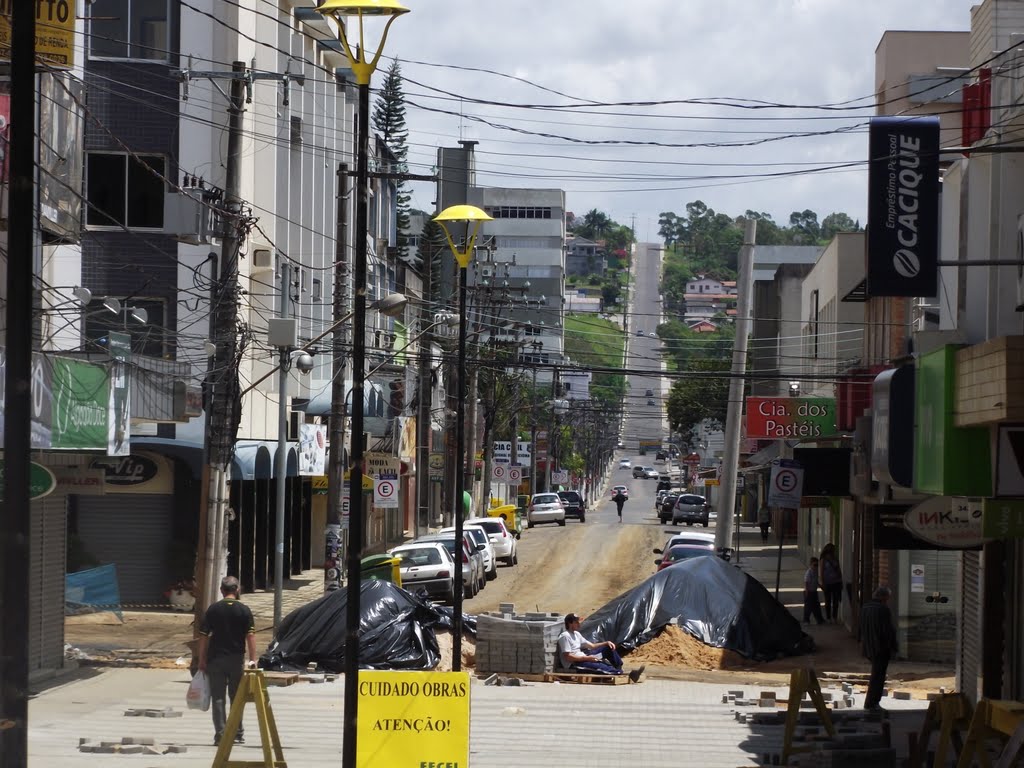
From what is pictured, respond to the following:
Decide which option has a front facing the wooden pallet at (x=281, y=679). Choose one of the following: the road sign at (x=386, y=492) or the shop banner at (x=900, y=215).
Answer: the road sign

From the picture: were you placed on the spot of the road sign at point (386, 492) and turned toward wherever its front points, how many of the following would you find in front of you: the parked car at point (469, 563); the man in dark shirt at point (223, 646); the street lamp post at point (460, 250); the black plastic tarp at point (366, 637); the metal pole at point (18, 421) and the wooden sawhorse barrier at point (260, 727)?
5

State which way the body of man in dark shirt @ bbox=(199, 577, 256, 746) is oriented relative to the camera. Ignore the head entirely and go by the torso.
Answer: away from the camera

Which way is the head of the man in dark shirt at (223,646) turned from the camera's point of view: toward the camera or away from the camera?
away from the camera

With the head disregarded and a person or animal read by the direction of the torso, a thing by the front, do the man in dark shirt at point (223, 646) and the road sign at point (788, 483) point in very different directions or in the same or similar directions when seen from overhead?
very different directions

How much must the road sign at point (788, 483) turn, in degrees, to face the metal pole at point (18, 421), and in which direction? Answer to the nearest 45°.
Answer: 0° — it already faces it

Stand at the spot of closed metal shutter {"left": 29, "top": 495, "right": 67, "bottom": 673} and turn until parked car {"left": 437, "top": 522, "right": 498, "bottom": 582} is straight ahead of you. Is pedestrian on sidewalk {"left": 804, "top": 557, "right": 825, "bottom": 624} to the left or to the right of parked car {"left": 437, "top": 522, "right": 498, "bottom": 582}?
right

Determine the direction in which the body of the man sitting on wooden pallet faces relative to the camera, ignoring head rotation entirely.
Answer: to the viewer's right

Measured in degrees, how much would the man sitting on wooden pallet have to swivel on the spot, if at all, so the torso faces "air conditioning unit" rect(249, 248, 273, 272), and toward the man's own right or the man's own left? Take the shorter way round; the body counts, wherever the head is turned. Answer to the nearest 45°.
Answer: approximately 135° to the man's own left

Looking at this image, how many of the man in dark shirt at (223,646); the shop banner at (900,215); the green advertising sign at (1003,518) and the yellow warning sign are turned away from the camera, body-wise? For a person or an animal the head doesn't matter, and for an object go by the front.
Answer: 1

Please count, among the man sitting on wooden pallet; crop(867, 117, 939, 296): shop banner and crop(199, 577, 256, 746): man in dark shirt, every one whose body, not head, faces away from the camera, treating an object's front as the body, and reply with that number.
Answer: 1

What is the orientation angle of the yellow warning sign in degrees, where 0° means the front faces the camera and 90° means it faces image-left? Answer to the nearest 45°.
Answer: approximately 0°
